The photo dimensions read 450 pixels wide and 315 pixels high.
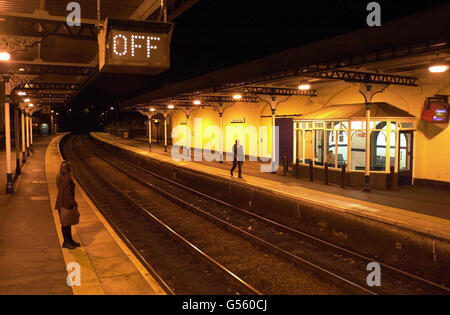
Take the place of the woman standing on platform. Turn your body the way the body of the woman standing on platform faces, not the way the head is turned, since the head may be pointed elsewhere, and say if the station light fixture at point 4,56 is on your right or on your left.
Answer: on your left

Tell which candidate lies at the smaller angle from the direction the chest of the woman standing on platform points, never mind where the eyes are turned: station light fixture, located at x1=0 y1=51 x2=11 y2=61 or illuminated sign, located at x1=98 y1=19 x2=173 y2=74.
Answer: the illuminated sign

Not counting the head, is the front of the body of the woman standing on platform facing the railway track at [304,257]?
yes

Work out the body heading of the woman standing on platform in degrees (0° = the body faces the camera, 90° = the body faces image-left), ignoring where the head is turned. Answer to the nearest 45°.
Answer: approximately 270°
